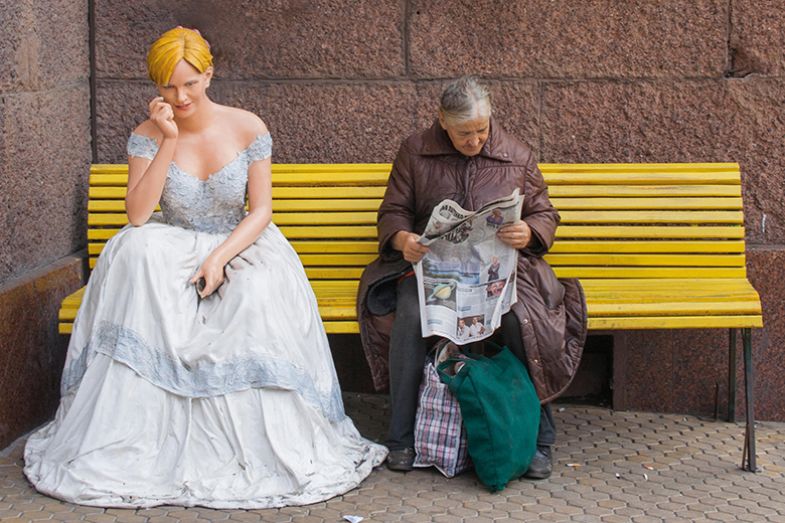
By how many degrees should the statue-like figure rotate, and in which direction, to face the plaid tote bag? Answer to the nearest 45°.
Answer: approximately 90° to its left

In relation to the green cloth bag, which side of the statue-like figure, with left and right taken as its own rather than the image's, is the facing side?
left

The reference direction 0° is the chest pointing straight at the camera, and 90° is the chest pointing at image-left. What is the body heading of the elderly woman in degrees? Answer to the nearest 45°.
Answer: approximately 0°

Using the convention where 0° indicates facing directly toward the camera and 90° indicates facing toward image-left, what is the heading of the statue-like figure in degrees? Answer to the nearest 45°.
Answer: approximately 0°

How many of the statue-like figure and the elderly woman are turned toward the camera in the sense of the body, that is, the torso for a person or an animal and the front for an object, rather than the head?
2
